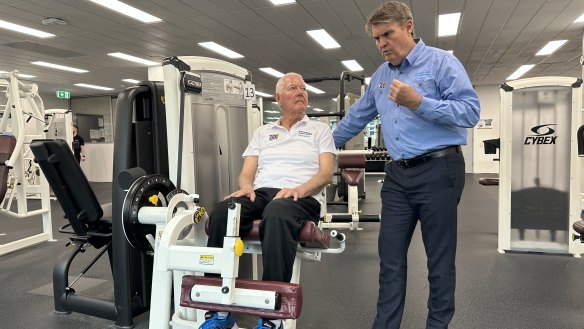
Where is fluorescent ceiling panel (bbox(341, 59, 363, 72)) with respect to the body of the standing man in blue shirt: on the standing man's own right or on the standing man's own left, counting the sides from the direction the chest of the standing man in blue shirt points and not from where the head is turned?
on the standing man's own right

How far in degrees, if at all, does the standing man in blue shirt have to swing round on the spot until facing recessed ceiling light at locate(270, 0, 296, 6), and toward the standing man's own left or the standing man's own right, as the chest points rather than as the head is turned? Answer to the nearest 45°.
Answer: approximately 90° to the standing man's own right

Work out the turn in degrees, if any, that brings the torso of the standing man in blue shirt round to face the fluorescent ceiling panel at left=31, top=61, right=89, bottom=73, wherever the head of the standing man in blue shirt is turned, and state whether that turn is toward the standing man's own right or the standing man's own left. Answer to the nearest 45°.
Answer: approximately 90° to the standing man's own right

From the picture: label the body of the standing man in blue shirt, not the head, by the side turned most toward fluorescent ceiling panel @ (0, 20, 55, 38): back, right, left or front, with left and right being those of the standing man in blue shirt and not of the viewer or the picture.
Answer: right

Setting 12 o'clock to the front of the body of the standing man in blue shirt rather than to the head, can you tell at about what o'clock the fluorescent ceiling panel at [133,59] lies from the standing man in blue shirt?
The fluorescent ceiling panel is roughly at 3 o'clock from the standing man in blue shirt.

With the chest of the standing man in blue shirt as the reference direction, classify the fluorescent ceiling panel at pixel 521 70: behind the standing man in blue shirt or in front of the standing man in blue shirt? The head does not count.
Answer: behind

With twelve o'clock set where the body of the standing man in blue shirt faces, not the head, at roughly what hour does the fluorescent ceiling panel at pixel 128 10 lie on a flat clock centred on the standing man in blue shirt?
The fluorescent ceiling panel is roughly at 3 o'clock from the standing man in blue shirt.

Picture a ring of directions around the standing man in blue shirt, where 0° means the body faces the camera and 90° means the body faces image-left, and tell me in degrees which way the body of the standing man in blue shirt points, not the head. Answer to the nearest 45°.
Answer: approximately 45°

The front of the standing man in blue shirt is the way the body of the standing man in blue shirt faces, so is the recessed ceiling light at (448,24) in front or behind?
behind

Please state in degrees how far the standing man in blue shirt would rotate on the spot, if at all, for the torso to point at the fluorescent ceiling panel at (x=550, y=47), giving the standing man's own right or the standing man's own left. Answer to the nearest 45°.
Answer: approximately 135° to the standing man's own right
